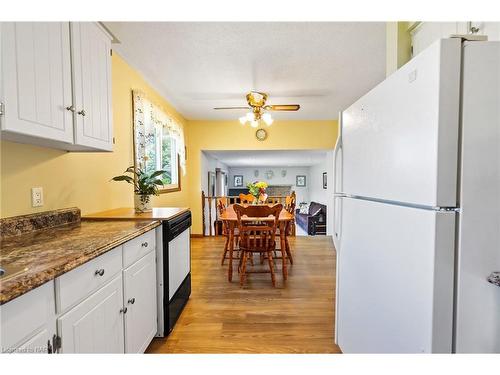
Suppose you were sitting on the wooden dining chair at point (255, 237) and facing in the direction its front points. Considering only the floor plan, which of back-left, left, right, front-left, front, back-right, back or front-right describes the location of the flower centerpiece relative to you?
front

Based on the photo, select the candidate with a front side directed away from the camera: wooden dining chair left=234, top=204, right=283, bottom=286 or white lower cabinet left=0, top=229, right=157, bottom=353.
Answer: the wooden dining chair

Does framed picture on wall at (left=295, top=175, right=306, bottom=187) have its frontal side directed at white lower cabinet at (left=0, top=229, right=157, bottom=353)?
yes

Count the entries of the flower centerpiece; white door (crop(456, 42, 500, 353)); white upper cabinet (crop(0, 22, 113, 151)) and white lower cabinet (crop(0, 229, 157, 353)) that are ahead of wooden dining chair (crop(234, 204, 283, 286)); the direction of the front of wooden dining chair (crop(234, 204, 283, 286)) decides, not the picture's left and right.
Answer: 1

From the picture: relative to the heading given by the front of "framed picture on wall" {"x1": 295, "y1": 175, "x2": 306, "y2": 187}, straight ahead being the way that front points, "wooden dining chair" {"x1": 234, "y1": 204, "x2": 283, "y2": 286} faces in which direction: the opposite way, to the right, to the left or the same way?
the opposite way

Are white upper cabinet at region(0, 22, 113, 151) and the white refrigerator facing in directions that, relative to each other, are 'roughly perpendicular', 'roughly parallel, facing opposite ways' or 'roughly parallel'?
roughly parallel, facing opposite ways

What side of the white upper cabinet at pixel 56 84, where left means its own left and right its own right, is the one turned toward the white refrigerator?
front

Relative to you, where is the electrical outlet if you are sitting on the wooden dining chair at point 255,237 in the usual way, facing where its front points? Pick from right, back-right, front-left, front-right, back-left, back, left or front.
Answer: back-left

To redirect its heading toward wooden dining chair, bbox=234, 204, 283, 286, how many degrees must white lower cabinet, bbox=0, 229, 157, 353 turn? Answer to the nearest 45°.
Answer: approximately 90° to its left

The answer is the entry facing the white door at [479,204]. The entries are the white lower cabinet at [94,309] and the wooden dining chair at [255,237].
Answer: the white lower cabinet

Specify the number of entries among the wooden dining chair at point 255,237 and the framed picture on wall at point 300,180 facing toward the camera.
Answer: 1

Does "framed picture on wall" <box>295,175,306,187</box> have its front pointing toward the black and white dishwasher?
yes

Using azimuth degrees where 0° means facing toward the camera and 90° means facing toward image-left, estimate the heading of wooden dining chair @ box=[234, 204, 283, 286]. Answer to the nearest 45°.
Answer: approximately 180°

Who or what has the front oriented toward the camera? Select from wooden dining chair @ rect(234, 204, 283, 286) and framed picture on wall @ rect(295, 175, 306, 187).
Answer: the framed picture on wall

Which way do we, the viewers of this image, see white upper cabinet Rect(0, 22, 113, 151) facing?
facing the viewer and to the right of the viewer

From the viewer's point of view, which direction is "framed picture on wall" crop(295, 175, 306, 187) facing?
toward the camera
